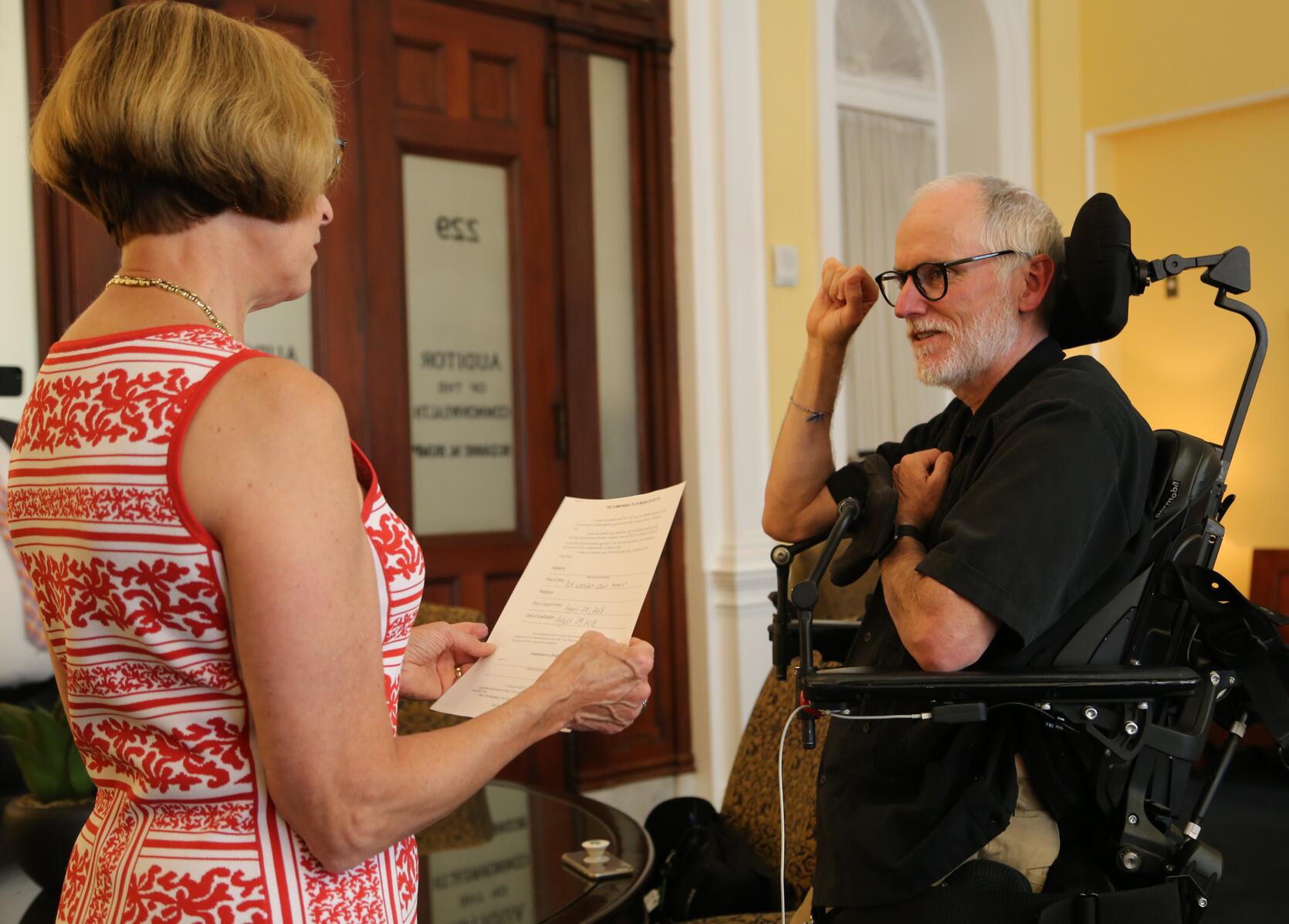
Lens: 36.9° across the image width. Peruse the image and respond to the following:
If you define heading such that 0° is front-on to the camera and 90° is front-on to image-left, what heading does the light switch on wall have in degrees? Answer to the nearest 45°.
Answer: approximately 0°

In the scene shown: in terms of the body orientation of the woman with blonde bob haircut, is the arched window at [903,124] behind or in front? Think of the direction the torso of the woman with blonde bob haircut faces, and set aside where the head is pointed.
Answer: in front

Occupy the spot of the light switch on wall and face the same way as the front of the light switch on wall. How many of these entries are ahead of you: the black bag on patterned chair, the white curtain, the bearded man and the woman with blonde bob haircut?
3

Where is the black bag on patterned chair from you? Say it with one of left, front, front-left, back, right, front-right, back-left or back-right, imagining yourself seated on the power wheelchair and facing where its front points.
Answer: front-right

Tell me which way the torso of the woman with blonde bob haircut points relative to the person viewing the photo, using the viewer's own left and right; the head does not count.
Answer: facing away from the viewer and to the right of the viewer

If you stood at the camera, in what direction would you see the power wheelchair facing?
facing to the left of the viewer

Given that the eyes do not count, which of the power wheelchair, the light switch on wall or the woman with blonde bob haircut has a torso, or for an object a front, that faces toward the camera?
the light switch on wall

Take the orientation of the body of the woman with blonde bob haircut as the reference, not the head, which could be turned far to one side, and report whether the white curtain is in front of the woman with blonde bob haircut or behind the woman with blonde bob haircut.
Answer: in front

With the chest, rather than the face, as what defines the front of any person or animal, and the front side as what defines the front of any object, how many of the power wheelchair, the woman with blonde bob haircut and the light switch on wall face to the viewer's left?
1

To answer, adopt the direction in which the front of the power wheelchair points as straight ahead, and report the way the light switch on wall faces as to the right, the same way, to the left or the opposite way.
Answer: to the left

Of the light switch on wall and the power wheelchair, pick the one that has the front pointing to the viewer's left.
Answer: the power wheelchair

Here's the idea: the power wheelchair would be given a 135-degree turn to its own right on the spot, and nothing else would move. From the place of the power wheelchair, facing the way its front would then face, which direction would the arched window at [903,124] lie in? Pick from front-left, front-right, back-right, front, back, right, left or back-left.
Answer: front-left

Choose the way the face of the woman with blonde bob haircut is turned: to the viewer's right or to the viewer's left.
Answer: to the viewer's right

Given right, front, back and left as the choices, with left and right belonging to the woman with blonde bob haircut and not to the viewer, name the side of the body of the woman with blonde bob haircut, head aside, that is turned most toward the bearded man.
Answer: front

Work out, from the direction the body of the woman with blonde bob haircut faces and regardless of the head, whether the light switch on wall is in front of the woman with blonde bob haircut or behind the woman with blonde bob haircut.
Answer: in front
